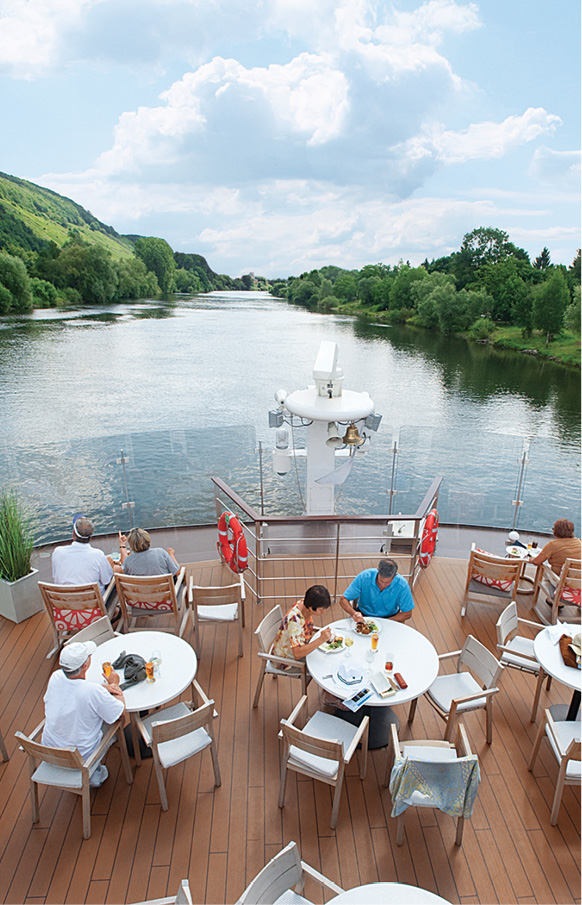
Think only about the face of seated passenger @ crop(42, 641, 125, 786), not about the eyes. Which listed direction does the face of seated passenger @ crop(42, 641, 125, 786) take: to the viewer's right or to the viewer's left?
to the viewer's right

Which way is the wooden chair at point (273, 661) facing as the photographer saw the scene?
facing to the right of the viewer

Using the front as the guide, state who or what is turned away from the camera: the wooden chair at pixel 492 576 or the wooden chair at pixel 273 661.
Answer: the wooden chair at pixel 492 576

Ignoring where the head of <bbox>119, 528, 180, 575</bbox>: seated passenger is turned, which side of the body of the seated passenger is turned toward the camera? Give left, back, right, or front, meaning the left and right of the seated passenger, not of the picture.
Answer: back

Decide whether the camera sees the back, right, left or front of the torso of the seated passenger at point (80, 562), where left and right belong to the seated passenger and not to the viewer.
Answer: back

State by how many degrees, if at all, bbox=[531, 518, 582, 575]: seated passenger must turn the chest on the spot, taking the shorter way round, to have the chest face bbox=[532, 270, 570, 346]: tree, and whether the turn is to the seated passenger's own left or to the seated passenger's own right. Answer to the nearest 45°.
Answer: approximately 45° to the seated passenger's own right

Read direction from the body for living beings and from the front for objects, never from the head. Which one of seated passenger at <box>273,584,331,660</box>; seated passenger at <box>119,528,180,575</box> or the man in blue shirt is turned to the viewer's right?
seated passenger at <box>273,584,331,660</box>

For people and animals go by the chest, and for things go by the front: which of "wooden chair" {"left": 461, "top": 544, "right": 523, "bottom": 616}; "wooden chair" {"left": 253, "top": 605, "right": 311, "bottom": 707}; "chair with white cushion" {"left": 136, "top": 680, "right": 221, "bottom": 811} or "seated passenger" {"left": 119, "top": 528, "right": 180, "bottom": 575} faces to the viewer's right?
"wooden chair" {"left": 253, "top": 605, "right": 311, "bottom": 707}

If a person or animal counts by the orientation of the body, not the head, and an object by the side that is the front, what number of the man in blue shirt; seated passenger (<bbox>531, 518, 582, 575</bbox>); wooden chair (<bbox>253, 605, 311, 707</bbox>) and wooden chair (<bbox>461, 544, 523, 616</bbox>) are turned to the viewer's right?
1

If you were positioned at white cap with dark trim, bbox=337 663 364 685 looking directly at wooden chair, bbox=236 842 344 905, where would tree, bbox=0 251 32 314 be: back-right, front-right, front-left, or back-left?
back-right

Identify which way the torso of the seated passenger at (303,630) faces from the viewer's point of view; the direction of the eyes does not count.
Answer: to the viewer's right

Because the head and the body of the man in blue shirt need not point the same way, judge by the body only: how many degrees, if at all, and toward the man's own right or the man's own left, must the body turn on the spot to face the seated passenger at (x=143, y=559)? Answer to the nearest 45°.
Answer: approximately 90° to the man's own right

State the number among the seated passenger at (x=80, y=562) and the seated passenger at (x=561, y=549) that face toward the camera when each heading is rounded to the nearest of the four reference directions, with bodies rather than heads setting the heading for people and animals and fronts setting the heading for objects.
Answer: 0

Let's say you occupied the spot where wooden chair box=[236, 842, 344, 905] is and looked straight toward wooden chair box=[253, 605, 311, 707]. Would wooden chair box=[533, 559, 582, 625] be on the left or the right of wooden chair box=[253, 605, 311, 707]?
right

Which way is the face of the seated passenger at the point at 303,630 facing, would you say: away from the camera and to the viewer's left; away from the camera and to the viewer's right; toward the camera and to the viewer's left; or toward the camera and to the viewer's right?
toward the camera and to the viewer's right
